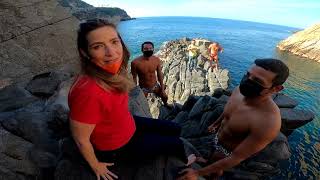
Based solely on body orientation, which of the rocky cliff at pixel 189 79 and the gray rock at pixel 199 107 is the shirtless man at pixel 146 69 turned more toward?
the gray rock

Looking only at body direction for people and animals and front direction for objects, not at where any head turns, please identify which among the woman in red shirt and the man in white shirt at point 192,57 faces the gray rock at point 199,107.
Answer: the man in white shirt

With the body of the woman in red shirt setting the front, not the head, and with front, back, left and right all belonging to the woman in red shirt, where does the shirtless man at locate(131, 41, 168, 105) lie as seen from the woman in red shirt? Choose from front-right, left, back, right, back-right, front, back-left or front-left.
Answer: back-left

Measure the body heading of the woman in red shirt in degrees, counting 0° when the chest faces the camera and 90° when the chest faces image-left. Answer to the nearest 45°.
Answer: approximately 315°

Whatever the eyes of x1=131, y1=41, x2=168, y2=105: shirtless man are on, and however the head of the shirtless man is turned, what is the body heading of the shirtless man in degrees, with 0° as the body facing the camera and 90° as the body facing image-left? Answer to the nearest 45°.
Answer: approximately 0°

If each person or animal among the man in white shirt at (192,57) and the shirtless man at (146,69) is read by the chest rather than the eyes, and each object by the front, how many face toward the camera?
2

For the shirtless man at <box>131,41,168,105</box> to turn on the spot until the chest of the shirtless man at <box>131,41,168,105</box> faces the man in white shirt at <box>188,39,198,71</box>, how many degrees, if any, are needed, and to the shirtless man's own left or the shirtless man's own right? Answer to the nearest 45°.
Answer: approximately 180°
